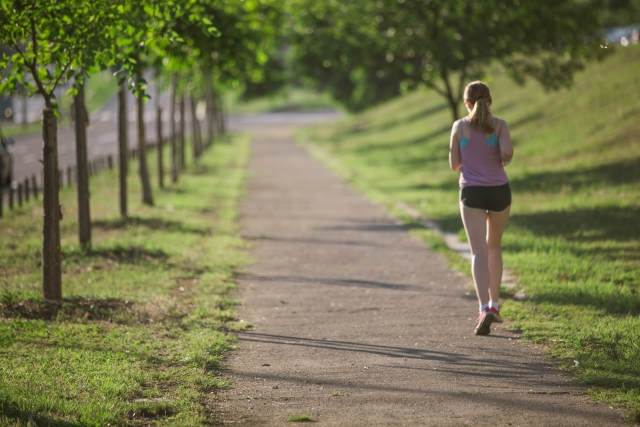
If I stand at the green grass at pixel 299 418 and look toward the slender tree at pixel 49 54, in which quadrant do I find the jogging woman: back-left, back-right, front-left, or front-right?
front-right

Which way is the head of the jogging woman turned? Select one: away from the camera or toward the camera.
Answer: away from the camera

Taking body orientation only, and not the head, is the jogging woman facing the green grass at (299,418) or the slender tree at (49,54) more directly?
the slender tree

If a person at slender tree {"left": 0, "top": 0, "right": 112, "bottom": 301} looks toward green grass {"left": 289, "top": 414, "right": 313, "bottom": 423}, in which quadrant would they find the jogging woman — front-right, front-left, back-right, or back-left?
front-left

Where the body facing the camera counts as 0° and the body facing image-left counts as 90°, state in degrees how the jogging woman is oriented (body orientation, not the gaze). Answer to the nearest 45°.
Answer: approximately 180°

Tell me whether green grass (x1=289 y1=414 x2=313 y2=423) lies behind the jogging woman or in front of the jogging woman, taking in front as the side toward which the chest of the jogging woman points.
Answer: behind

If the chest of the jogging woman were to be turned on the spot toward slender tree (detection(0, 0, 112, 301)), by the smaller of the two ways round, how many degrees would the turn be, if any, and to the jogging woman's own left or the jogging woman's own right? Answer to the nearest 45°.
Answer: approximately 90° to the jogging woman's own left

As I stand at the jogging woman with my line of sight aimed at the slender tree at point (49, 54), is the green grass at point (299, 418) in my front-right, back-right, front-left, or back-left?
front-left
